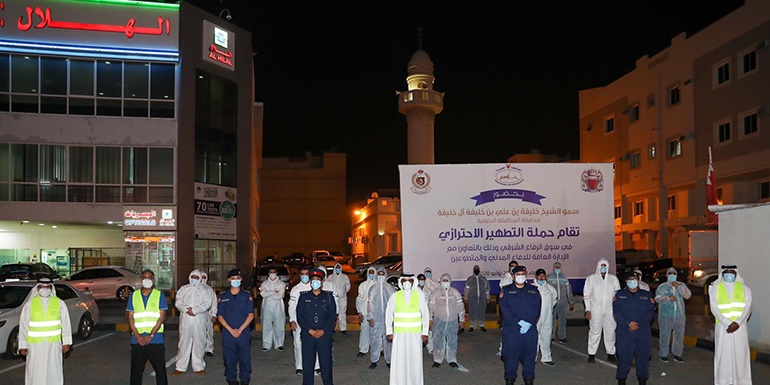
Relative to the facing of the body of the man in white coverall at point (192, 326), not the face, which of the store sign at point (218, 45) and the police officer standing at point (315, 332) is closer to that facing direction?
the police officer standing

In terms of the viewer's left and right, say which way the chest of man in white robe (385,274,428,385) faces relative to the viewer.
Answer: facing the viewer

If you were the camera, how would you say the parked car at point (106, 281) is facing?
facing to the left of the viewer

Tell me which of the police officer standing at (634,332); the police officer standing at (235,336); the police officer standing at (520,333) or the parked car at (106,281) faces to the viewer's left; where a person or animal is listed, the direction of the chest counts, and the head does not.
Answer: the parked car

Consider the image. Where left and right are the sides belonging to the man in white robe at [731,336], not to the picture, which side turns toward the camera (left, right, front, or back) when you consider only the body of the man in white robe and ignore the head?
front

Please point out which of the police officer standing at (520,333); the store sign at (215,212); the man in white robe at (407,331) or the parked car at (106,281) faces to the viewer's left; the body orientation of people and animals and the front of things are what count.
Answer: the parked car

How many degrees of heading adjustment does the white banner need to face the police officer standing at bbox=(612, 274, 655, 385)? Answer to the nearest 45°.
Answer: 0° — it already faces them

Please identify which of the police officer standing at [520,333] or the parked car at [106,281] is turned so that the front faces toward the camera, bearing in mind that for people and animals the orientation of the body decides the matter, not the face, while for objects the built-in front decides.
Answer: the police officer standing

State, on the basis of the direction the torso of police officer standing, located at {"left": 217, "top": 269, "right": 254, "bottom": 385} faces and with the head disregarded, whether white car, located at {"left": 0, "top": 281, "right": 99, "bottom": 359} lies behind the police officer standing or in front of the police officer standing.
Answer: behind

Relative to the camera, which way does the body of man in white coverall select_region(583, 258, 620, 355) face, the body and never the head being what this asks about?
toward the camera

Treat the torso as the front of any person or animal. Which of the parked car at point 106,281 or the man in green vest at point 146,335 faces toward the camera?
the man in green vest
